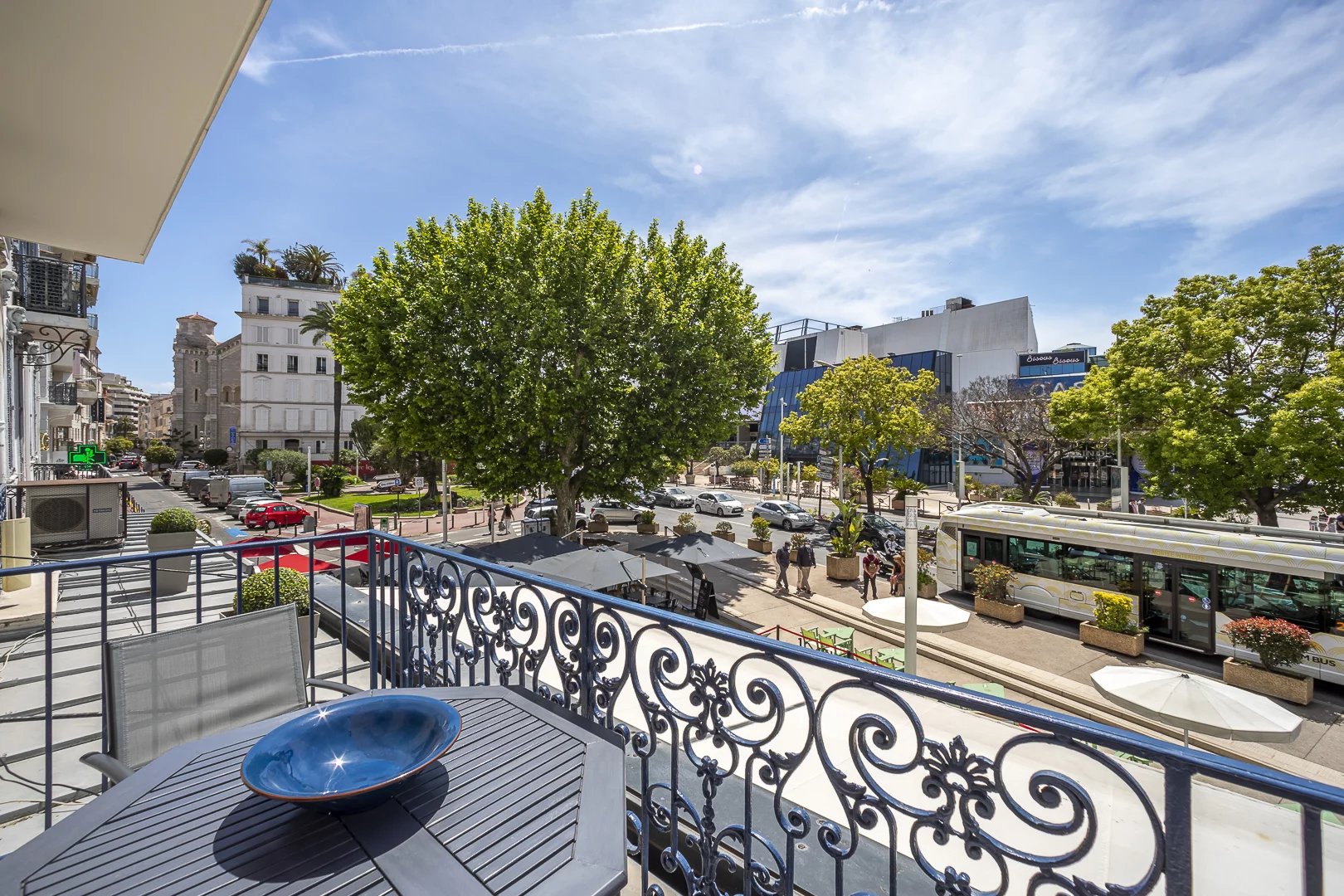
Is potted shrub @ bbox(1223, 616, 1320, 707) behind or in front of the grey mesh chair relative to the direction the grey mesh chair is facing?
in front

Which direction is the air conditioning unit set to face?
toward the camera

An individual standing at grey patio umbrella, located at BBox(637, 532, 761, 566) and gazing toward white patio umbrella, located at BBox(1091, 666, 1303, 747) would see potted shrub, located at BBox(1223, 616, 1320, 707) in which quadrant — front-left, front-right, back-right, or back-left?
front-left

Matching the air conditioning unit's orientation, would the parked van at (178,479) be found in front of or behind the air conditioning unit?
behind

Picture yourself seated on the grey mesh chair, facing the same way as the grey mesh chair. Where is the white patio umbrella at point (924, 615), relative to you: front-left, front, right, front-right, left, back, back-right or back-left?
front-left

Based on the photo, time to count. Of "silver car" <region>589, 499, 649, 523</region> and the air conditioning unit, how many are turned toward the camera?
1

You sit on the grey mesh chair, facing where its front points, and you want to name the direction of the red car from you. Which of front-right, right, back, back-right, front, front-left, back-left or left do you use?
back-left

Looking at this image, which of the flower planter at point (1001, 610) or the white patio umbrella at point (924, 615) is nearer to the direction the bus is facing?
the white patio umbrella

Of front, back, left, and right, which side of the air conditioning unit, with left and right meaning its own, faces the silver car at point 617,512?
left

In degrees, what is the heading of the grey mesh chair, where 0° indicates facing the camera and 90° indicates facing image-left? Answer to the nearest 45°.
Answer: approximately 315°
